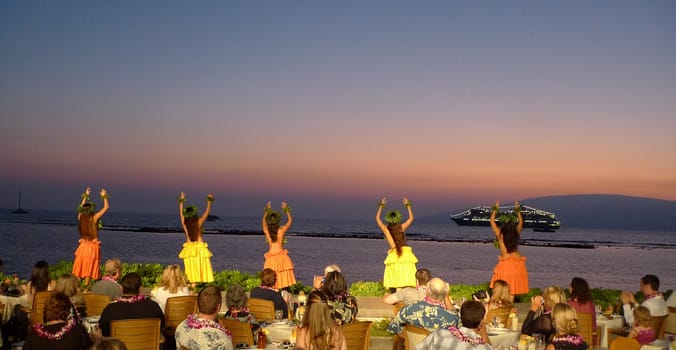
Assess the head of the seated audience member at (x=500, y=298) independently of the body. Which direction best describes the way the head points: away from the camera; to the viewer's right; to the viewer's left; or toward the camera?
away from the camera

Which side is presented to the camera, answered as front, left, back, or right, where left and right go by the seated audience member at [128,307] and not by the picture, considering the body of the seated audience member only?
back

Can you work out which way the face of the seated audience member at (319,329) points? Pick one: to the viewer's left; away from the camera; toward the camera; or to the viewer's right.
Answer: away from the camera

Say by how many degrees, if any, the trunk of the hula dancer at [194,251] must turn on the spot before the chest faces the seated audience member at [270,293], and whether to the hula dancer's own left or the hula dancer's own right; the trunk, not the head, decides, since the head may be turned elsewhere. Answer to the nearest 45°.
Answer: approximately 180°

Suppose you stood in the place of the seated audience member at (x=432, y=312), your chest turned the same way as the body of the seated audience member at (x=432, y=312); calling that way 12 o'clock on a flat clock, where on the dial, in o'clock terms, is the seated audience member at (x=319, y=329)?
the seated audience member at (x=319, y=329) is roughly at 7 o'clock from the seated audience member at (x=432, y=312).

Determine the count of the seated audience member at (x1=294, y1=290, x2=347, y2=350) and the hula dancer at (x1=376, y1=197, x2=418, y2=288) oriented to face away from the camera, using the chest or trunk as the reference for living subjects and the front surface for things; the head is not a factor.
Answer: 2

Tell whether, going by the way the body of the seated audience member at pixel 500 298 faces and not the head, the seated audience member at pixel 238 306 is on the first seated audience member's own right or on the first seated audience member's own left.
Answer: on the first seated audience member's own left

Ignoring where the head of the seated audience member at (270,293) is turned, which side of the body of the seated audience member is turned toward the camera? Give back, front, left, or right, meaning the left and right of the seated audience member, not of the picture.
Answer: back

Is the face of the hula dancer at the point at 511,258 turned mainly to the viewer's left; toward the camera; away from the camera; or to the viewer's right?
away from the camera

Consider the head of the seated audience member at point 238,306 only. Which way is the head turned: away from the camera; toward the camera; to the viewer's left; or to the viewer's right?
away from the camera

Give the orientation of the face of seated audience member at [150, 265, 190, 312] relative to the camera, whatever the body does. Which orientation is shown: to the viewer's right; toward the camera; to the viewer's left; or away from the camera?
away from the camera

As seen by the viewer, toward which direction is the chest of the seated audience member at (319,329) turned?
away from the camera

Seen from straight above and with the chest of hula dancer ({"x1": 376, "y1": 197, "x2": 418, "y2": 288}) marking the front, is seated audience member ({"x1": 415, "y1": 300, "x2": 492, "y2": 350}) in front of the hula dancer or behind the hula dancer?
behind

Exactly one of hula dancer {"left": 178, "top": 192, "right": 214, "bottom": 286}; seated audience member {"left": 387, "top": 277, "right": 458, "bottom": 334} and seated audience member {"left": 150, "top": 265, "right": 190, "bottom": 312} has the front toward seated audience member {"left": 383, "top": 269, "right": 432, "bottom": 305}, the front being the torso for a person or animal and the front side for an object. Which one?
seated audience member {"left": 387, "top": 277, "right": 458, "bottom": 334}

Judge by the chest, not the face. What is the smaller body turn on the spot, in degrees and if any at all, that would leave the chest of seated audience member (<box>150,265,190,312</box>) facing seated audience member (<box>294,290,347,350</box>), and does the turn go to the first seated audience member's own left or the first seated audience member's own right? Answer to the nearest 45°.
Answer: approximately 180°
